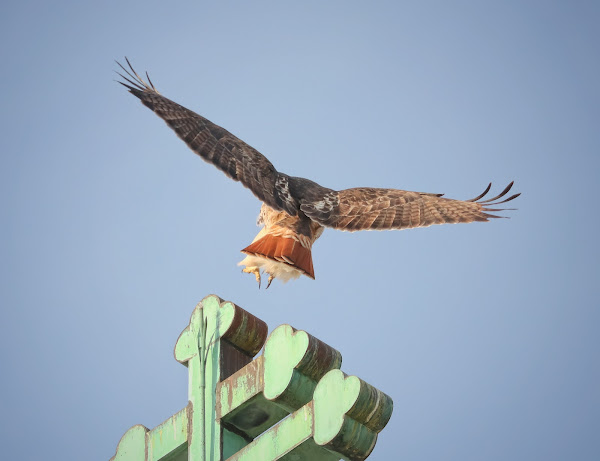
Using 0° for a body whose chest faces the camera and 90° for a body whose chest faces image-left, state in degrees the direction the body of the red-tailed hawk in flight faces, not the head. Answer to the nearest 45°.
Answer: approximately 180°
